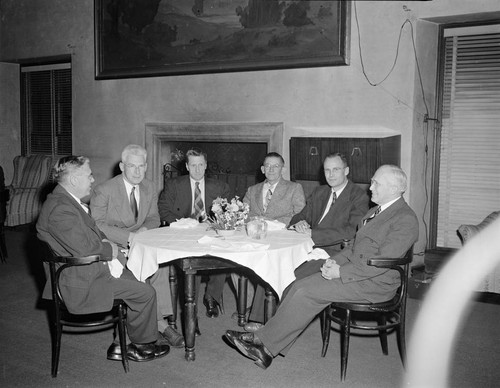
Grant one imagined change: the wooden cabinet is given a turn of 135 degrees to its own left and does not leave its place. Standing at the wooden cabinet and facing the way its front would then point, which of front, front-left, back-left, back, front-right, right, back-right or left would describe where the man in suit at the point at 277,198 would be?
back

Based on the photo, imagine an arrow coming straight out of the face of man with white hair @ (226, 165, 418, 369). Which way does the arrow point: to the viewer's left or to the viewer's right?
to the viewer's left

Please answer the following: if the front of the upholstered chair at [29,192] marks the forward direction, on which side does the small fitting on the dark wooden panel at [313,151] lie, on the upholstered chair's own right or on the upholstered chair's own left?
on the upholstered chair's own left

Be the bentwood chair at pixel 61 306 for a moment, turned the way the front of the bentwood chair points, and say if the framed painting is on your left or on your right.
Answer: on your left

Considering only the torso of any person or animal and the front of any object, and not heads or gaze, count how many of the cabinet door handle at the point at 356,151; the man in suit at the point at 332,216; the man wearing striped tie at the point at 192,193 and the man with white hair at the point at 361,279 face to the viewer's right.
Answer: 0

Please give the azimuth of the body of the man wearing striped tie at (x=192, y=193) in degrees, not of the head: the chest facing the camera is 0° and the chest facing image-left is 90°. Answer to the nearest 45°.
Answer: approximately 0°

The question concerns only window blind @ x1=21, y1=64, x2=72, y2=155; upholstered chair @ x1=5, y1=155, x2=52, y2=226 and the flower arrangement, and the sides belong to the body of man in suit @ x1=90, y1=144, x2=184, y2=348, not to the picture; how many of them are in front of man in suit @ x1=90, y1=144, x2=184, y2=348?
1

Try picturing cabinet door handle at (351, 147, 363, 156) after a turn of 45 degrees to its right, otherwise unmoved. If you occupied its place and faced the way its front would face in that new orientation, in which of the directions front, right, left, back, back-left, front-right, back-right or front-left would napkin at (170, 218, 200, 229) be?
front

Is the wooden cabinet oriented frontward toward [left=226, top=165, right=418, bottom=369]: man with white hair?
yes

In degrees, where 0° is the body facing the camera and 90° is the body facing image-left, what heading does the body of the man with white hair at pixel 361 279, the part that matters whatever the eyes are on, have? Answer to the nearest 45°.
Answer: approximately 90°

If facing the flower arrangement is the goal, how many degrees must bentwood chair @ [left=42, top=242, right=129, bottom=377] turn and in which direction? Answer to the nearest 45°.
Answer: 0° — it already faces it

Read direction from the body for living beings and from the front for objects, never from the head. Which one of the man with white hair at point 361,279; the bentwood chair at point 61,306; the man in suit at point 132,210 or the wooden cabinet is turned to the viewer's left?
the man with white hair

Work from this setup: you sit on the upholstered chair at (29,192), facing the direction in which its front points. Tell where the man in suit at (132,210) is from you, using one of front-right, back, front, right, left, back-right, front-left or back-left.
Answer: front-left

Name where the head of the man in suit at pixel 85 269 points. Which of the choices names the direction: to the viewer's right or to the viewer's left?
to the viewer's right

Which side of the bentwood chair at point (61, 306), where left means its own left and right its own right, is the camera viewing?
right

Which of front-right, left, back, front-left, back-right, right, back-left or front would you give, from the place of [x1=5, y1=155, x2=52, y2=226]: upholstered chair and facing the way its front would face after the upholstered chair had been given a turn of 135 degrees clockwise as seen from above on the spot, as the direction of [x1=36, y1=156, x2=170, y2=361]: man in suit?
back
